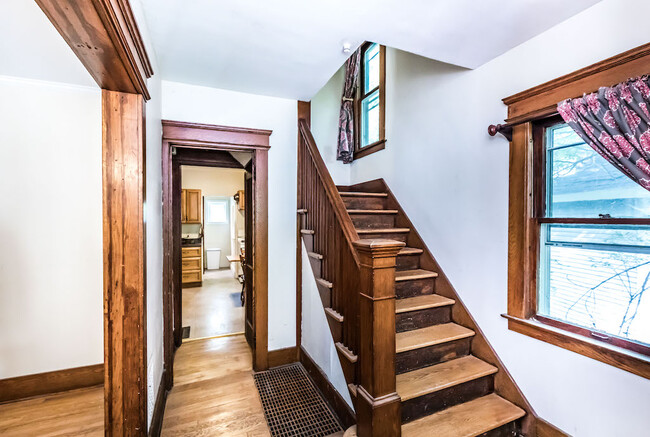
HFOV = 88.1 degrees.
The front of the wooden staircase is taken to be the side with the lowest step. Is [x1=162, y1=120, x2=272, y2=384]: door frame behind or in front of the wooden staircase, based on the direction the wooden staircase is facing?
behind

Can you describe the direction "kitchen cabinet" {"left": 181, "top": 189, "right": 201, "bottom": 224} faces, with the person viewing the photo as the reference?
facing the viewer

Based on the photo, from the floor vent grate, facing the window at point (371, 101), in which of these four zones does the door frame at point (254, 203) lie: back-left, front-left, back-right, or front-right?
front-left

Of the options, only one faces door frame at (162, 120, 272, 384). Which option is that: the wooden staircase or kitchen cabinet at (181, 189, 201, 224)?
the kitchen cabinet

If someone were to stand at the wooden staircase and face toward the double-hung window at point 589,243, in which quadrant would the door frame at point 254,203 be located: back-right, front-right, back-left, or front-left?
back-left

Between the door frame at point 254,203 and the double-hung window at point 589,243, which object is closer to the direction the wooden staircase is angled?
the double-hung window

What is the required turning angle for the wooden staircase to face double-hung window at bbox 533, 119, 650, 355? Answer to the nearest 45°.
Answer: approximately 45° to its left

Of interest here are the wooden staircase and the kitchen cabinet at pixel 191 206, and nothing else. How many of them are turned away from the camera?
0

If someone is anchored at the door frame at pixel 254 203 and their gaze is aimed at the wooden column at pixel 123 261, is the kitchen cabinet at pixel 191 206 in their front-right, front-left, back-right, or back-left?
back-right

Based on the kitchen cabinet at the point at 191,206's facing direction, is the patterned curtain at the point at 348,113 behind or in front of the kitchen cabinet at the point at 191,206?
in front

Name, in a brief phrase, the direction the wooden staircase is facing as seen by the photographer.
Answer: facing the viewer and to the right of the viewer

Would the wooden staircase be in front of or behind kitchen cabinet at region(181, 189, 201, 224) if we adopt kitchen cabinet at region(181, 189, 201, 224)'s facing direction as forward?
in front
